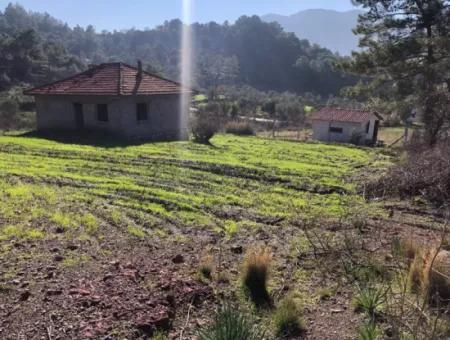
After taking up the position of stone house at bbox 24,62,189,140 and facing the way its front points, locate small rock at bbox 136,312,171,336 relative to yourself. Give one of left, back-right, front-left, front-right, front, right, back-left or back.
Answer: front-left

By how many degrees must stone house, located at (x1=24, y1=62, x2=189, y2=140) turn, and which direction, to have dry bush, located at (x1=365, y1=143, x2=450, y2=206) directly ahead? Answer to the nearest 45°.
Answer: approximately 90° to its left

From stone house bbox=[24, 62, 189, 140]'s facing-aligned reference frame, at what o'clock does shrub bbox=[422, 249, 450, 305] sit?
The shrub is roughly at 10 o'clock from the stone house.

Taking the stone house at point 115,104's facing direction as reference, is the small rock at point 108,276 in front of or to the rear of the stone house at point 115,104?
in front

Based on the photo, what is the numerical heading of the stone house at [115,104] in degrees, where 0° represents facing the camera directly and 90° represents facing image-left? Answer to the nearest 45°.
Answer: approximately 45°

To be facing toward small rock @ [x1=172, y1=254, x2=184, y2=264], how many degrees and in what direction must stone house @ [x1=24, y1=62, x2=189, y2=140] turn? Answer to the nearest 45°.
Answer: approximately 45° to its left

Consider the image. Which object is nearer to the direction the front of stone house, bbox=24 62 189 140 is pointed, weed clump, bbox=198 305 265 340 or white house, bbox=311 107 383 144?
the weed clump

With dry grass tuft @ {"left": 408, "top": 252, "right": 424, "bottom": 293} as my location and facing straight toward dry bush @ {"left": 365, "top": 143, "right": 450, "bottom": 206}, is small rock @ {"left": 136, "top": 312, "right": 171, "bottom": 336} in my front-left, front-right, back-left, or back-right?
back-left
